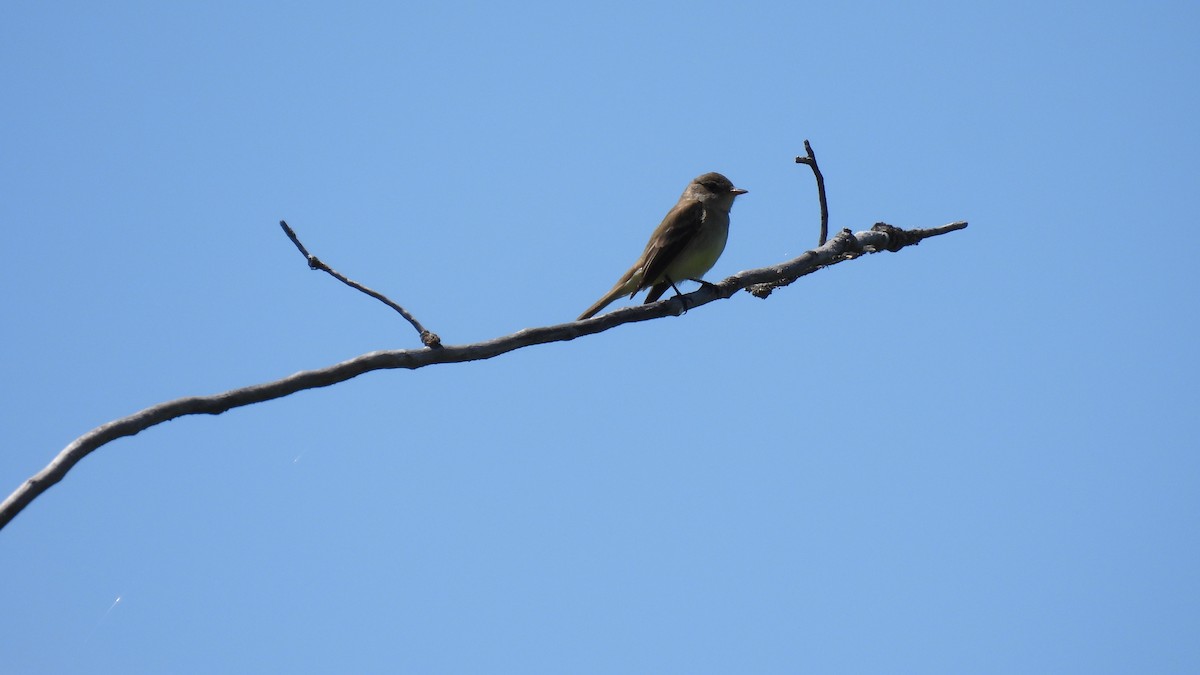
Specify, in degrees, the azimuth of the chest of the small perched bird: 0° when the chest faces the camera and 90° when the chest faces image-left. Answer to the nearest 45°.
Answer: approximately 270°
